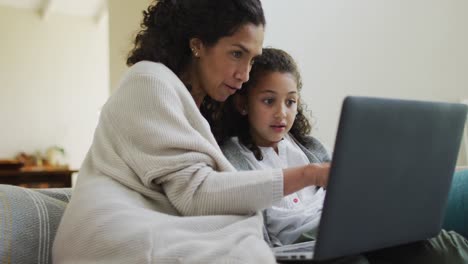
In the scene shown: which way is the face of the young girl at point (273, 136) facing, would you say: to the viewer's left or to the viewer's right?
to the viewer's right

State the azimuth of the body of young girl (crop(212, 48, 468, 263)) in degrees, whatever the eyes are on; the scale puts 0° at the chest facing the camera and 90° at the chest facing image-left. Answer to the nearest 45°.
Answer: approximately 315°

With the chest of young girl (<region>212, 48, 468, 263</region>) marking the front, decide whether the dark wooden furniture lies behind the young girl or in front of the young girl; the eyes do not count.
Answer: behind

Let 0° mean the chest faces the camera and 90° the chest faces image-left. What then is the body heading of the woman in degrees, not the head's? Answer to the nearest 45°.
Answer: approximately 270°
